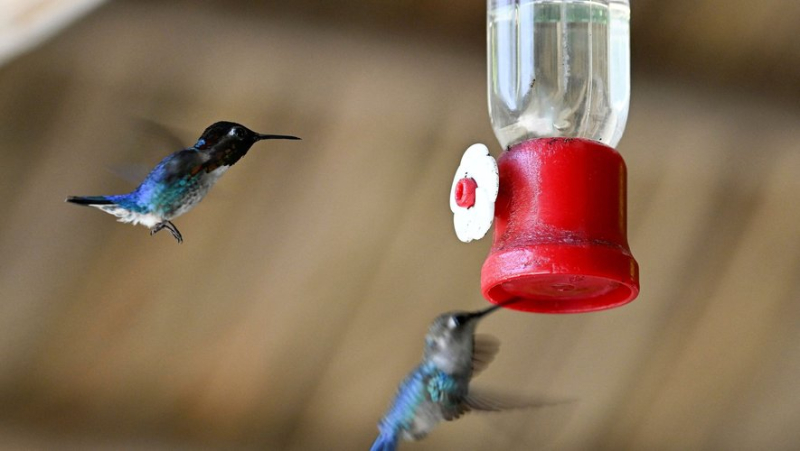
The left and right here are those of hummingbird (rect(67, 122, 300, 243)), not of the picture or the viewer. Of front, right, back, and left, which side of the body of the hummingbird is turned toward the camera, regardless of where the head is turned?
right

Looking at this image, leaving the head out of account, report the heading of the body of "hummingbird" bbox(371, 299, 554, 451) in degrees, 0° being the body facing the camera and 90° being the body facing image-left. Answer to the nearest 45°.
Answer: approximately 270°

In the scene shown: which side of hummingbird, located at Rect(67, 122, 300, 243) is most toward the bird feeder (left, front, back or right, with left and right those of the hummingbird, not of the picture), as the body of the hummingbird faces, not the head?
front

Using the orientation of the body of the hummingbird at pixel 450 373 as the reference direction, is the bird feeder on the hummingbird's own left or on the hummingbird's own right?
on the hummingbird's own right
